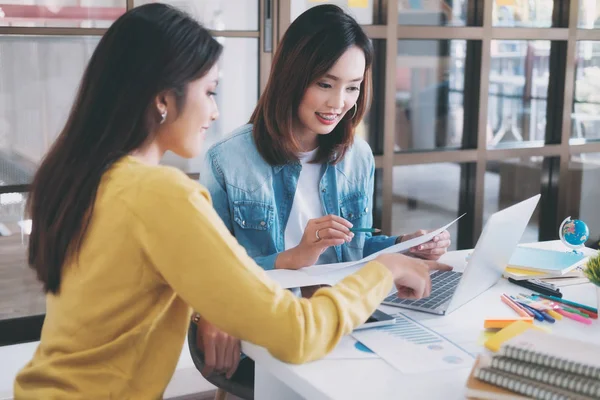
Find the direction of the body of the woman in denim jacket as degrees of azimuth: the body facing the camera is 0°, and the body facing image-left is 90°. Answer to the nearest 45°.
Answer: approximately 315°

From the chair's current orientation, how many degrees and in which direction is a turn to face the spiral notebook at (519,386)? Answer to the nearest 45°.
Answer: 0° — it already faces it

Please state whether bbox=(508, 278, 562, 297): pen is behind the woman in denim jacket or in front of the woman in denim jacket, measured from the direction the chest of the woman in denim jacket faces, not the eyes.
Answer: in front

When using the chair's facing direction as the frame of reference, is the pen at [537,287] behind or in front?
in front

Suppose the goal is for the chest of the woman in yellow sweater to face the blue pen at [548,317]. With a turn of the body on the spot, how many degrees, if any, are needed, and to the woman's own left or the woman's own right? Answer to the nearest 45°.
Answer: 0° — they already face it

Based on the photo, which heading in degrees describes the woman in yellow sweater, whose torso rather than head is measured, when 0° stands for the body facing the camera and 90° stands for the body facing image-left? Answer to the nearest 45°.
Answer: approximately 270°

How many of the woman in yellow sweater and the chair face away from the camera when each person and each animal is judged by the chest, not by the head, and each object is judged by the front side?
0

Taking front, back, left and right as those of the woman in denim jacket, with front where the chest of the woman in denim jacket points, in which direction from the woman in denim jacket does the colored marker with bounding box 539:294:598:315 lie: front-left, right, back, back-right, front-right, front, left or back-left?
front

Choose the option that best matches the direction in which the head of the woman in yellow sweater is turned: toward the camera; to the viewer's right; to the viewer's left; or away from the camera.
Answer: to the viewer's right

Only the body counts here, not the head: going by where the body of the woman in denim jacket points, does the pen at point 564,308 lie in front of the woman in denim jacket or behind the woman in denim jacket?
in front
